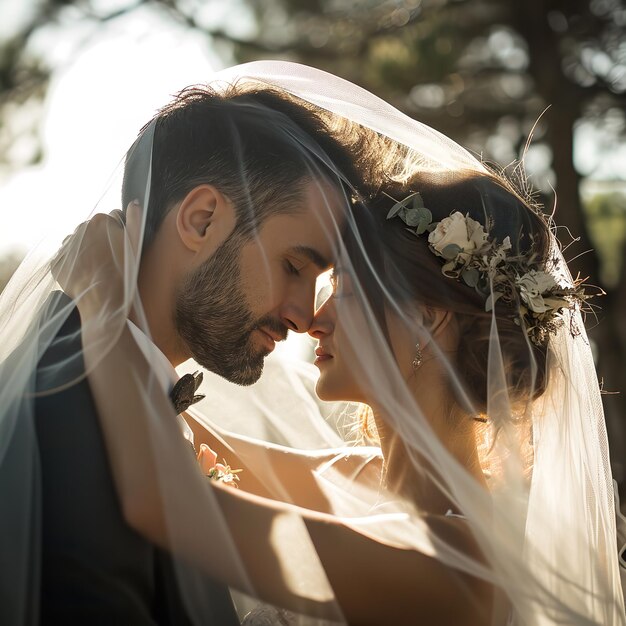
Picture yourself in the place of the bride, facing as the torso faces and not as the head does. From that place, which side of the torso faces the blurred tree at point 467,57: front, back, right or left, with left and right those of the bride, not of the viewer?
right

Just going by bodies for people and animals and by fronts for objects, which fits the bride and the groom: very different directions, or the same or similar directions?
very different directions

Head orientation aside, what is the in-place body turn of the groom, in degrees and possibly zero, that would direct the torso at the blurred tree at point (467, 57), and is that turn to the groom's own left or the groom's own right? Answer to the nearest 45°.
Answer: approximately 45° to the groom's own left

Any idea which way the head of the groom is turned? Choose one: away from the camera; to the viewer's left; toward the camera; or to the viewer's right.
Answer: to the viewer's right

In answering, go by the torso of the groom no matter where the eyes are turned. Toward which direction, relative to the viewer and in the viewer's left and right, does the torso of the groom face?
facing to the right of the viewer

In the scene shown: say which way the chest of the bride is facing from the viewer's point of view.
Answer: to the viewer's left

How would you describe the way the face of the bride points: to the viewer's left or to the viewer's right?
to the viewer's left
